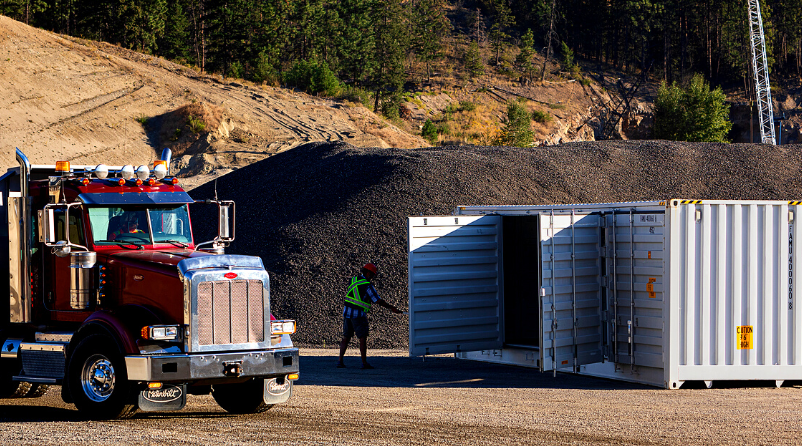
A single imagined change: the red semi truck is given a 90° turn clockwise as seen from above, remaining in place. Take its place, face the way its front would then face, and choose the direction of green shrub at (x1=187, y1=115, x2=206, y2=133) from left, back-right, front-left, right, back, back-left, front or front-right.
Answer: back-right

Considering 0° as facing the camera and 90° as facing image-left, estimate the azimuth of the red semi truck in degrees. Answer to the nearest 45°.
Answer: approximately 315°

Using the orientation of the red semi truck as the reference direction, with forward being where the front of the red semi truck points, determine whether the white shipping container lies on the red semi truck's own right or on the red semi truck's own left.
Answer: on the red semi truck's own left

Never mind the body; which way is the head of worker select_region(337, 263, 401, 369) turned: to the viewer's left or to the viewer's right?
to the viewer's right

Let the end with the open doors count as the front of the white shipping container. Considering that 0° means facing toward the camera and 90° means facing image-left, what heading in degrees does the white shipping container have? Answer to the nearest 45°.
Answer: approximately 45°

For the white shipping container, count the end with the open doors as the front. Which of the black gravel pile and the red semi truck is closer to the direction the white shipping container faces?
the red semi truck

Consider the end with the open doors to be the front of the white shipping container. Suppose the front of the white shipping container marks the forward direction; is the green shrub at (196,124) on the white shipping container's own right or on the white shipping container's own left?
on the white shipping container's own right

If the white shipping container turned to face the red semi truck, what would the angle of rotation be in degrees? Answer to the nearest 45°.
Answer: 0° — it already faces it
